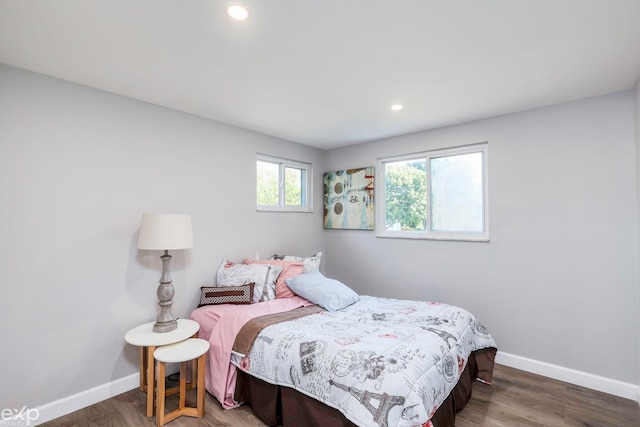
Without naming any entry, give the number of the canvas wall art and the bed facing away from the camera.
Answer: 0

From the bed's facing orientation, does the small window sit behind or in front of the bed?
behind

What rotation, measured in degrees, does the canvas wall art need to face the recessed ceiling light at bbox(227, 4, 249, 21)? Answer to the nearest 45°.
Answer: approximately 45° to its left

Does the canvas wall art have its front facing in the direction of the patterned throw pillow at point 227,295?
yes

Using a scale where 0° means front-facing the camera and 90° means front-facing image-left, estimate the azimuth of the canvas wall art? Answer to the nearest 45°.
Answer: approximately 45°

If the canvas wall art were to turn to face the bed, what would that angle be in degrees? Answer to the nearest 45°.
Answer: approximately 45° to its left

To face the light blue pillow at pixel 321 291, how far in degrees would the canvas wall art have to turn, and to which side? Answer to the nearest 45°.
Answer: approximately 45° to its left

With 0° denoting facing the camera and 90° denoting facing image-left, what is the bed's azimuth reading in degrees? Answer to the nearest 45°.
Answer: approximately 315°

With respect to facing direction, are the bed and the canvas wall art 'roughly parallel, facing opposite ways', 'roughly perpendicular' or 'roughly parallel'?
roughly perpendicular

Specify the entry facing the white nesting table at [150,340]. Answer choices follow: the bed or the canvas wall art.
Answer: the canvas wall art

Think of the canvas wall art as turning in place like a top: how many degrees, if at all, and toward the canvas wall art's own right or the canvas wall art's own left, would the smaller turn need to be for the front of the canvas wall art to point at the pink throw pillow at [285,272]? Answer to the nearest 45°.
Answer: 0° — it already faces it

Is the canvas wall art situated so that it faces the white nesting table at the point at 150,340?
yes
